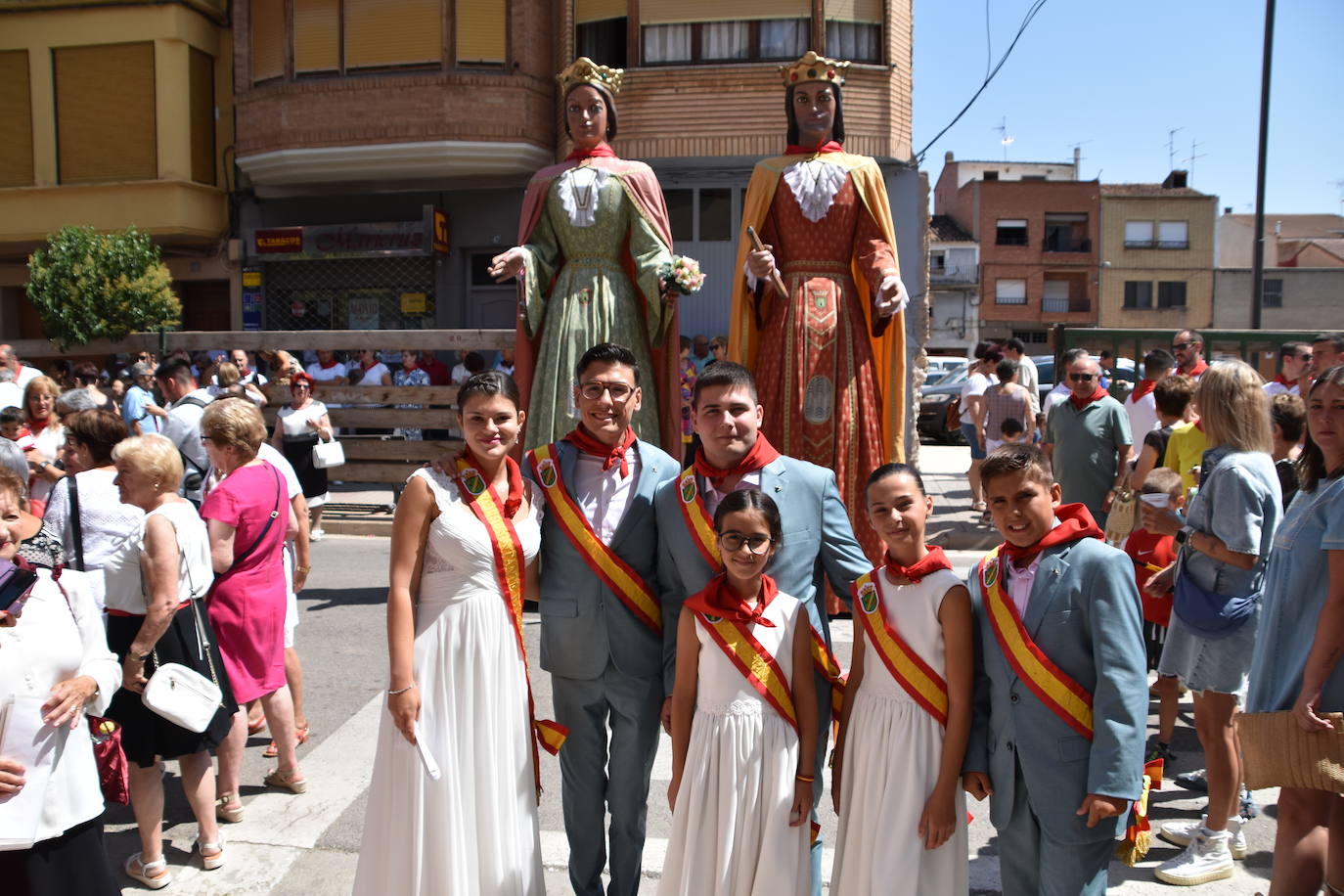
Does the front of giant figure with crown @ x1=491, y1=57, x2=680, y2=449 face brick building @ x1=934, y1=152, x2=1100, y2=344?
no

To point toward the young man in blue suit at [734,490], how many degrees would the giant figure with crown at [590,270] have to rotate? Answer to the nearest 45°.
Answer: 0° — it already faces them

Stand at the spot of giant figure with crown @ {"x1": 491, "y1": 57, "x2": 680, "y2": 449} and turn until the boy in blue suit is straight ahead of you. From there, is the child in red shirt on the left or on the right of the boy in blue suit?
left

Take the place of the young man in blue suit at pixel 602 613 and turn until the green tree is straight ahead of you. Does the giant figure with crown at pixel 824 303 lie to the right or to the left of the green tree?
right

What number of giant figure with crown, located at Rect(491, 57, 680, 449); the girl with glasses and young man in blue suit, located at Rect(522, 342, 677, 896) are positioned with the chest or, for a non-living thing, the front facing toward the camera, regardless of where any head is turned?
3

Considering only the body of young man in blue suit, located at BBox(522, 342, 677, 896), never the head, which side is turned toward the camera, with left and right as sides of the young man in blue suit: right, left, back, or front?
front

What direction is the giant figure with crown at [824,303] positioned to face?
toward the camera

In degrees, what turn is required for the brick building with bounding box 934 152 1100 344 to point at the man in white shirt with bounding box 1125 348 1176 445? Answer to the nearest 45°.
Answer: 0° — it already faces them

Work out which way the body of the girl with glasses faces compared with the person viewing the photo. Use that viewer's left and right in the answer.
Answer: facing the viewer

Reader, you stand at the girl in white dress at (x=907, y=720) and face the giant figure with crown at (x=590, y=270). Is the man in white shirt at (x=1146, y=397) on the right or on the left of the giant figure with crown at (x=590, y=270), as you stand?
right

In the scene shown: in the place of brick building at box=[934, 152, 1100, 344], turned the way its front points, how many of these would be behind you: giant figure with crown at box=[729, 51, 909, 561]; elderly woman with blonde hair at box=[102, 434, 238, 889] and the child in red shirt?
0

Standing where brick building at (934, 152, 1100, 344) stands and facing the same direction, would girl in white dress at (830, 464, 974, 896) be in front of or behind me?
in front

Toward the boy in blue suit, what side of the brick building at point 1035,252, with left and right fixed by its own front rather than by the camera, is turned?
front

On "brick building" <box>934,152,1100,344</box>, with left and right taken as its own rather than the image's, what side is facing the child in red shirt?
front

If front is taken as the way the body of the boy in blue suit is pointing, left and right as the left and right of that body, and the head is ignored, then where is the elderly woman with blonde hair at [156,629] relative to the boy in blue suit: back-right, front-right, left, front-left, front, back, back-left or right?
front-right

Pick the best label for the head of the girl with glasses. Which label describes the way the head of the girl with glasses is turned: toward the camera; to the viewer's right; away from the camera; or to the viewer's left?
toward the camera

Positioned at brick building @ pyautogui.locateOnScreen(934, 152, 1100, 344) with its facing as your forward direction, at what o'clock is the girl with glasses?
The girl with glasses is roughly at 12 o'clock from the brick building.
